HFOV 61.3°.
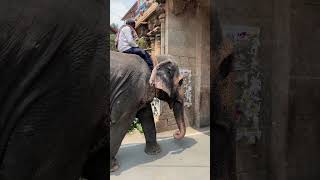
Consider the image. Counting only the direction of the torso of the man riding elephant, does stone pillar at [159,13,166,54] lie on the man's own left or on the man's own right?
on the man's own left

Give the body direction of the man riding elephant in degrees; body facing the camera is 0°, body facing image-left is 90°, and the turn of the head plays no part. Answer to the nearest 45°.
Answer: approximately 270°

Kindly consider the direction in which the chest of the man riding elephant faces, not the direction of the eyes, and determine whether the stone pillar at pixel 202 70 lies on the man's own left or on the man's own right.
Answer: on the man's own left
